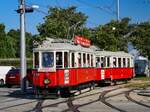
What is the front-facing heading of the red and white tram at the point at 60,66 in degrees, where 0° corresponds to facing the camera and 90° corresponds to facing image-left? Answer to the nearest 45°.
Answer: approximately 45°
